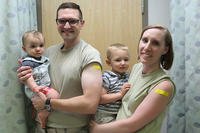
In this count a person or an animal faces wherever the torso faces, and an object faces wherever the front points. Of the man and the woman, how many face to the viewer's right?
0

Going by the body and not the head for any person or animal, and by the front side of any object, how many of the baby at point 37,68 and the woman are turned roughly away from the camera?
0

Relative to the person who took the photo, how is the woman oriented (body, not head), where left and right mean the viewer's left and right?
facing the viewer and to the left of the viewer

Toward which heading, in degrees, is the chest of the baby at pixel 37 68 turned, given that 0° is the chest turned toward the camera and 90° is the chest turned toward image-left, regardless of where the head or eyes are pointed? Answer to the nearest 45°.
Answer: approximately 315°
